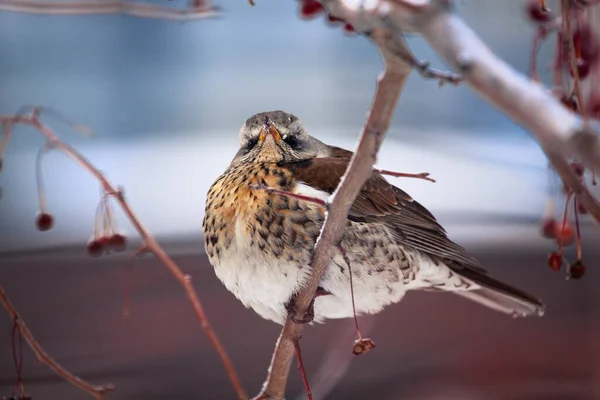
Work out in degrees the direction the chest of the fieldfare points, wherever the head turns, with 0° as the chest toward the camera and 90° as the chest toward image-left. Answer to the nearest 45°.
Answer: approximately 45°
